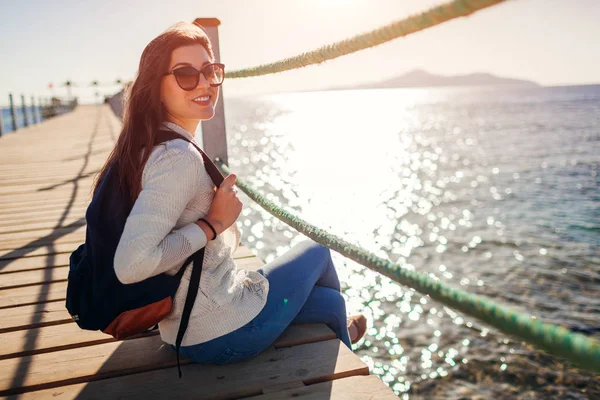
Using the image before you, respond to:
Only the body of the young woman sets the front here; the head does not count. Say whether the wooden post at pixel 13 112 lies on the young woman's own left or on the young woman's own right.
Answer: on the young woman's own left

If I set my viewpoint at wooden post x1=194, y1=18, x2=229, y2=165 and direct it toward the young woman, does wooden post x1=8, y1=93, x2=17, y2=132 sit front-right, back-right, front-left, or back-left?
back-right

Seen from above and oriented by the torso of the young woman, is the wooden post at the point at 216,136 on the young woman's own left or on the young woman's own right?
on the young woman's own left

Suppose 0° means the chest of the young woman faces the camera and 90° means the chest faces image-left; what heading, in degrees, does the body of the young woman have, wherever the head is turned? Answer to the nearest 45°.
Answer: approximately 270°
